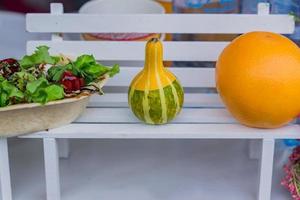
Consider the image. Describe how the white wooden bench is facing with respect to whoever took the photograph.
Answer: facing the viewer
